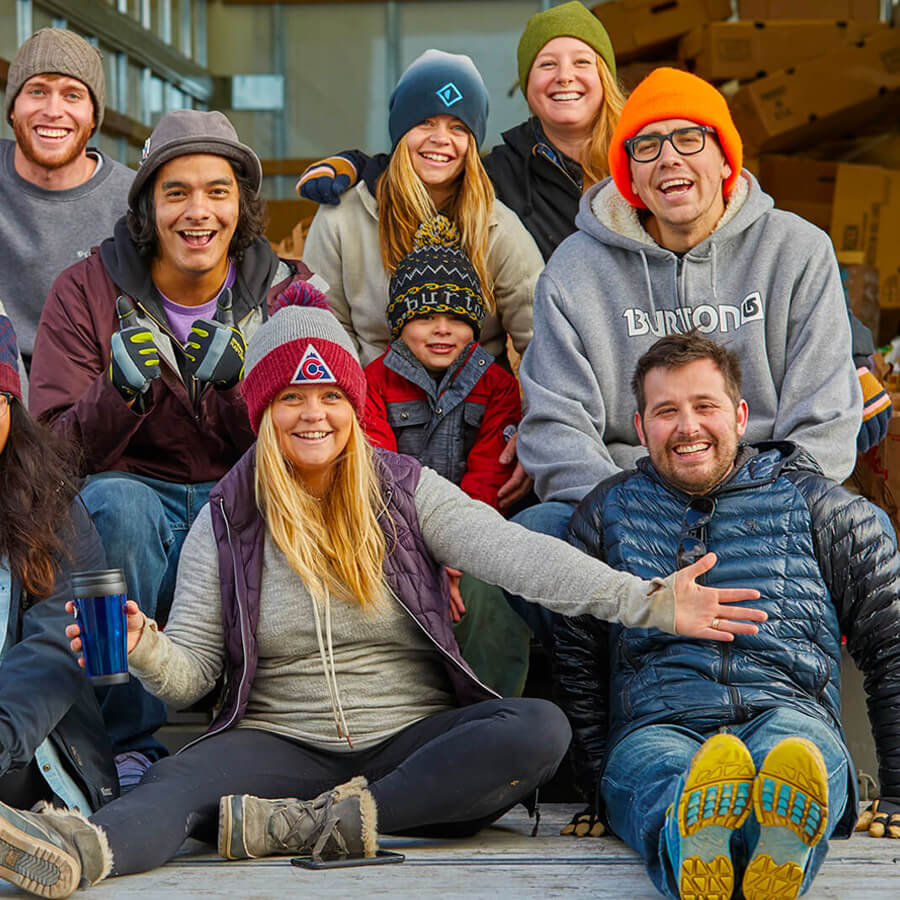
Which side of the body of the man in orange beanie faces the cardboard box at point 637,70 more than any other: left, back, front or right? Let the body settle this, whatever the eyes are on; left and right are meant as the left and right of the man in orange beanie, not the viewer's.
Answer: back

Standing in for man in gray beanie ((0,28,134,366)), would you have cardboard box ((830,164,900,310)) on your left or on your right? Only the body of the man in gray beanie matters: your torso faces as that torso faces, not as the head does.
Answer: on your left

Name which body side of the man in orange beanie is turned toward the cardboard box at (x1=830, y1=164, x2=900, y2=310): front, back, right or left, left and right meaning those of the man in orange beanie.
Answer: back

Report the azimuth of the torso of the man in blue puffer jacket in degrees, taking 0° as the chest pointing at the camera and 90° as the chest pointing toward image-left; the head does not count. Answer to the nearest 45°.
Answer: approximately 0°
